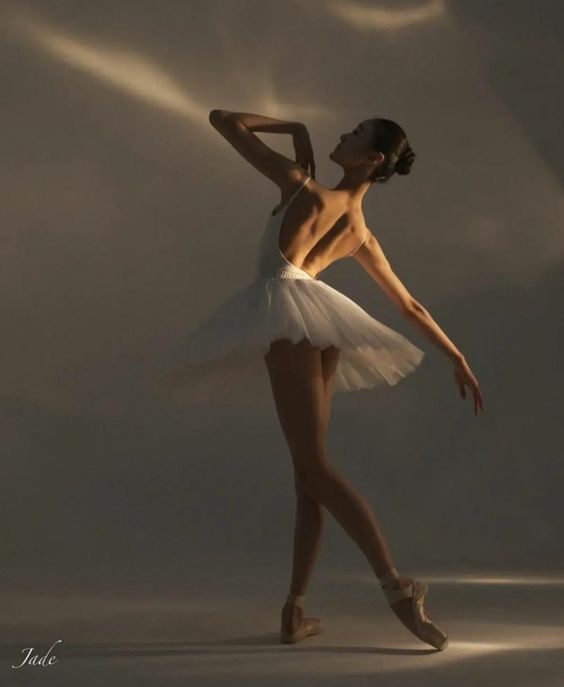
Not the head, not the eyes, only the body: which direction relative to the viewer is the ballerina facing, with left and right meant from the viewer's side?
facing away from the viewer and to the left of the viewer
